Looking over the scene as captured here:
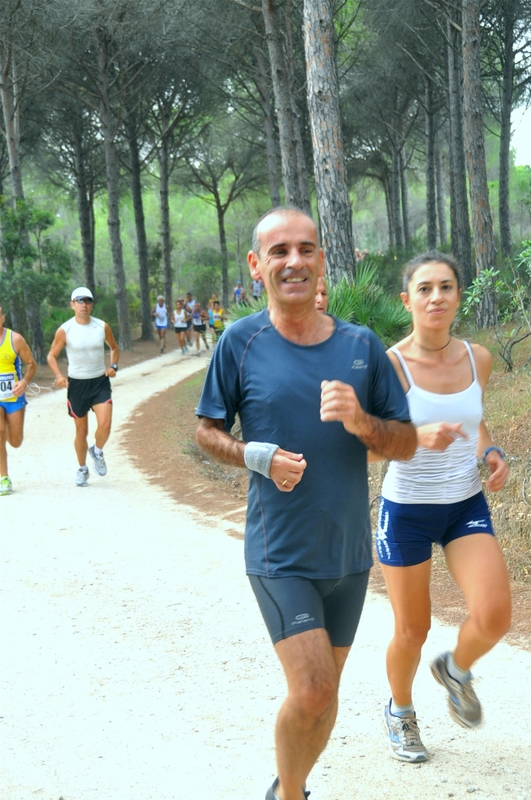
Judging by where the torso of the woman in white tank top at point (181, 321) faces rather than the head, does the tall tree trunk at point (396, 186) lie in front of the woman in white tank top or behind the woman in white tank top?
behind

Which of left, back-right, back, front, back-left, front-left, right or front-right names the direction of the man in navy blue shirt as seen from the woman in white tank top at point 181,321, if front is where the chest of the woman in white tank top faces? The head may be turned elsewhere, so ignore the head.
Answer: front-left

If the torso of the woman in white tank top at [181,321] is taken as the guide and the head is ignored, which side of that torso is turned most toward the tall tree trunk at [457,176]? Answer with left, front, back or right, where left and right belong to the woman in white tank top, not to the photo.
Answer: left

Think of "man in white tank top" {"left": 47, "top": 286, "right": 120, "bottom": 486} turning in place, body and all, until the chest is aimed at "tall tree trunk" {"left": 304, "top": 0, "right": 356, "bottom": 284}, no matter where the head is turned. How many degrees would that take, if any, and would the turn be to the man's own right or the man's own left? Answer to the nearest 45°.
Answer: approximately 135° to the man's own left

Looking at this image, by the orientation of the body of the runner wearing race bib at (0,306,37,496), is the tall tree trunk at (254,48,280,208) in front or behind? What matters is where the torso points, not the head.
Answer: behind

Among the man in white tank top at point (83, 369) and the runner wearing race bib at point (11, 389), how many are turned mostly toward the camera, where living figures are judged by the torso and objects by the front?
2

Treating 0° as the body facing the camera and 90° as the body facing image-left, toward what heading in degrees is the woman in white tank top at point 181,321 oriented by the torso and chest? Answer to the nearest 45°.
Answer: approximately 45°

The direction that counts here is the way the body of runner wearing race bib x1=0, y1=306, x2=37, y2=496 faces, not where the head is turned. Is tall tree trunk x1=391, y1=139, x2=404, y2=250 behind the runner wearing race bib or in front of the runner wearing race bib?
behind

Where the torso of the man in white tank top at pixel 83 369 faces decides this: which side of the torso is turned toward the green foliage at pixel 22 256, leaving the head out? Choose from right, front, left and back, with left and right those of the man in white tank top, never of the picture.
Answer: back

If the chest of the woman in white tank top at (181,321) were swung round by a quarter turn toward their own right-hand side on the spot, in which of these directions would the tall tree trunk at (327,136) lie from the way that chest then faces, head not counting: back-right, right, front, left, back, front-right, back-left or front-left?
back-left

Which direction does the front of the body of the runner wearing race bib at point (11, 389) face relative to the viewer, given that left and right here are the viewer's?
facing the viewer

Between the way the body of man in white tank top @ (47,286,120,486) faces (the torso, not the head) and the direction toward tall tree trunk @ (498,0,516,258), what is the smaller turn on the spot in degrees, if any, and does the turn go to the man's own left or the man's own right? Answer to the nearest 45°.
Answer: approximately 135° to the man's own left

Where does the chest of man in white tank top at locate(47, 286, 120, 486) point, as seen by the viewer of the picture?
toward the camera

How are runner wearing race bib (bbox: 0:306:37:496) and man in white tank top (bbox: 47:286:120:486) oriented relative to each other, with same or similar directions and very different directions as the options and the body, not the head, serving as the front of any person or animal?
same or similar directions
